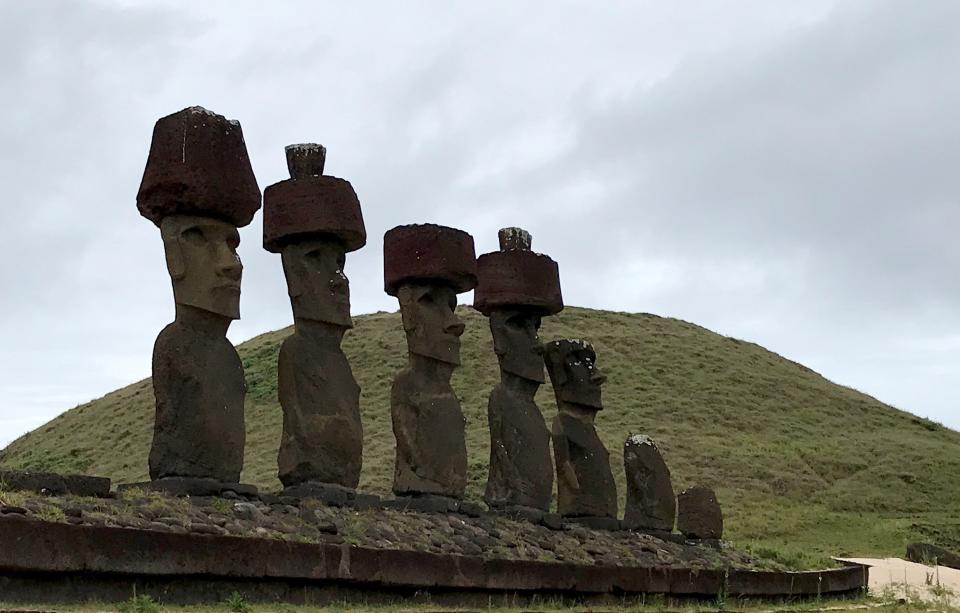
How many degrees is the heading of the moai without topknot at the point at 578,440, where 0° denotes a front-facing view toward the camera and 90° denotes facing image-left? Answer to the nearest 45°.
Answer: approximately 315°

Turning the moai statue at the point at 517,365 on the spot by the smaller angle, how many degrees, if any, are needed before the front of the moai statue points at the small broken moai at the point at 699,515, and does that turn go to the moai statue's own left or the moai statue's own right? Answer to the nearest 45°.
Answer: approximately 90° to the moai statue's own left

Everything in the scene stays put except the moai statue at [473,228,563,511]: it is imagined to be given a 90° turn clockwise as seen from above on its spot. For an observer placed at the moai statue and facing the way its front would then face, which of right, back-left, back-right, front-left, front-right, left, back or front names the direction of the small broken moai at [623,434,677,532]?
back

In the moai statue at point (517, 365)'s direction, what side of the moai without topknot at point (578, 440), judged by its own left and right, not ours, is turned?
right

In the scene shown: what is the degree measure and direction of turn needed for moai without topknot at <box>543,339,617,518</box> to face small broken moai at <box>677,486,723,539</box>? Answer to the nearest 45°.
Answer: approximately 90° to its left

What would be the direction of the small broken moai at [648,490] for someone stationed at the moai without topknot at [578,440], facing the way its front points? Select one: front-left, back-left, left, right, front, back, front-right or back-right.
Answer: left

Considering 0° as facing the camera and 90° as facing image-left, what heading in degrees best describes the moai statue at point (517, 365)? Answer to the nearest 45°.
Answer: approximately 315°

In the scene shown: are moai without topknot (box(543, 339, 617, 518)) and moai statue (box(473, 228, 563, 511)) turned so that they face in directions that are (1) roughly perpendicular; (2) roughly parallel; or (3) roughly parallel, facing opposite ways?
roughly parallel

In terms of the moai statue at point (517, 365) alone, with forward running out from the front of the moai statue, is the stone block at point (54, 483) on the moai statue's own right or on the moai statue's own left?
on the moai statue's own right

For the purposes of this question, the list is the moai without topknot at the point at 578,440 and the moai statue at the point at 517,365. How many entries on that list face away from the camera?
0
